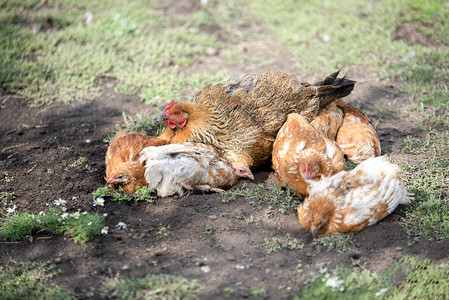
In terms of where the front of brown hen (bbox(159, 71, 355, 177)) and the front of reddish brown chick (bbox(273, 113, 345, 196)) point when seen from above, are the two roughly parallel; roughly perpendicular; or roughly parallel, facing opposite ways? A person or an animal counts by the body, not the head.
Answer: roughly perpendicular

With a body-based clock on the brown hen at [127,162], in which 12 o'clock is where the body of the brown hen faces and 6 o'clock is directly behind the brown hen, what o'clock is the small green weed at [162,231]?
The small green weed is roughly at 10 o'clock from the brown hen.

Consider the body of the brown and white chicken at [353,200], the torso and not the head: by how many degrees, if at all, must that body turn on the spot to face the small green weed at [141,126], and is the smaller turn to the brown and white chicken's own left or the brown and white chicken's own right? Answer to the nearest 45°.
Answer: approximately 90° to the brown and white chicken's own right

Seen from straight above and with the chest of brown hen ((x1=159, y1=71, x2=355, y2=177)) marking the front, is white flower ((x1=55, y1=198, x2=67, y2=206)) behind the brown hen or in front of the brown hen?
in front

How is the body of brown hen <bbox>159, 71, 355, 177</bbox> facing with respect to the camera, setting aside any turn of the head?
to the viewer's left

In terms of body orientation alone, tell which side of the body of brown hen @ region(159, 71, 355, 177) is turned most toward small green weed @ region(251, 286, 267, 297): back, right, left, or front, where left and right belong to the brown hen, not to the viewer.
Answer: left

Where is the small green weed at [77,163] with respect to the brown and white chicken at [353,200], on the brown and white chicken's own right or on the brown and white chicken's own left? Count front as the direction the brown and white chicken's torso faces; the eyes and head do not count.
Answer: on the brown and white chicken's own right

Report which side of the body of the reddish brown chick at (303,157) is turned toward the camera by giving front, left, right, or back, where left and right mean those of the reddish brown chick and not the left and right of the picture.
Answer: front

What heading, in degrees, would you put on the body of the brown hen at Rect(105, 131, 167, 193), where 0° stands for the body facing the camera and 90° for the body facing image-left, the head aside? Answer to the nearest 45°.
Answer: approximately 45°

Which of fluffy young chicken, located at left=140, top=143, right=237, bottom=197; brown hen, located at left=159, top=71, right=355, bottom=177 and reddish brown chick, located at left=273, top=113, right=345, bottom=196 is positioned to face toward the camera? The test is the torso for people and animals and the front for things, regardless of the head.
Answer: the reddish brown chick

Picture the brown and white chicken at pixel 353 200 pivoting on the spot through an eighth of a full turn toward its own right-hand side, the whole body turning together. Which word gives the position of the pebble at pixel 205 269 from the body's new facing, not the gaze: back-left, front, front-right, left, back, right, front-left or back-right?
front-left

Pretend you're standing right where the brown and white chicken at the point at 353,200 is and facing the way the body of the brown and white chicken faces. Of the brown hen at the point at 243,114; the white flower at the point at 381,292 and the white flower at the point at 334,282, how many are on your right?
1

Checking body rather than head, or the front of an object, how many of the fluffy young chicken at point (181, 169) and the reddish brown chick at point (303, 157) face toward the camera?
1

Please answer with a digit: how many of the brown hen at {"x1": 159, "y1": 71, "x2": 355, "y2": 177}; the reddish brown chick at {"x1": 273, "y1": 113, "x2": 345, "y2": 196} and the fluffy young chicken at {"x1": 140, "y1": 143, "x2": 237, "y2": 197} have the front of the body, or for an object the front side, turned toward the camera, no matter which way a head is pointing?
1
